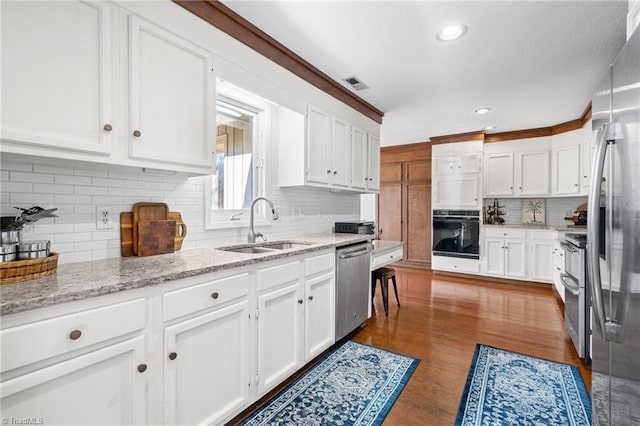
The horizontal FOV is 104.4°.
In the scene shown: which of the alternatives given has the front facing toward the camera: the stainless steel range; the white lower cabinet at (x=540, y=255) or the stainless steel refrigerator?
the white lower cabinet

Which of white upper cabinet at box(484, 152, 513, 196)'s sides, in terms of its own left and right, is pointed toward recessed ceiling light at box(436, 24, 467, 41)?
front

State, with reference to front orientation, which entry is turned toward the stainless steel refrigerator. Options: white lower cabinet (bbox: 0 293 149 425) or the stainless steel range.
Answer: the white lower cabinet

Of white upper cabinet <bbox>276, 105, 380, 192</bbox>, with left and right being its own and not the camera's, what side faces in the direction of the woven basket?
right

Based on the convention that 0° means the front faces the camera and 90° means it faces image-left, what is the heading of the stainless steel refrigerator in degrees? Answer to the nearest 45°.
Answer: approximately 90°

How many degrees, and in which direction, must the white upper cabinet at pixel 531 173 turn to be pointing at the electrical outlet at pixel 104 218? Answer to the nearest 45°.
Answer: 0° — it already faces it

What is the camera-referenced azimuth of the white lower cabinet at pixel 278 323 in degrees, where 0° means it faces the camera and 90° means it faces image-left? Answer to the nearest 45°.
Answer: approximately 315°

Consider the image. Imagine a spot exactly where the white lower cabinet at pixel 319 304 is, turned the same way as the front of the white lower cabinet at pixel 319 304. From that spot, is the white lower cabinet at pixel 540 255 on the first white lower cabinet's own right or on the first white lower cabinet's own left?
on the first white lower cabinet's own left

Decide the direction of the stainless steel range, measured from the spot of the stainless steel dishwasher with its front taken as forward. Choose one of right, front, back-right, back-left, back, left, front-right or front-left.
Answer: front-left

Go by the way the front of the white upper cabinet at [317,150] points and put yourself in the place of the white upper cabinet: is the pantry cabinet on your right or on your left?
on your left

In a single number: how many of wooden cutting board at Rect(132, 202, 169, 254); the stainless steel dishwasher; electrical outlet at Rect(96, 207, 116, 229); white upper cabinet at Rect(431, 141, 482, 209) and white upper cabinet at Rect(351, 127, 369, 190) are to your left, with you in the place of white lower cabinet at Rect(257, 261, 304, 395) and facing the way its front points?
3

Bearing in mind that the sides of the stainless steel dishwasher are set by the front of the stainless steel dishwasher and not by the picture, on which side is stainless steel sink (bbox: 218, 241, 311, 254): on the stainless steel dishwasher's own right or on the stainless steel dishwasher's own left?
on the stainless steel dishwasher's own right

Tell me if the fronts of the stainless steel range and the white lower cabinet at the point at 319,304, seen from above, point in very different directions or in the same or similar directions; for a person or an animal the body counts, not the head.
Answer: very different directions

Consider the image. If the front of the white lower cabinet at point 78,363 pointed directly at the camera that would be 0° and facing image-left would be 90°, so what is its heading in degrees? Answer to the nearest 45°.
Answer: approximately 315°
